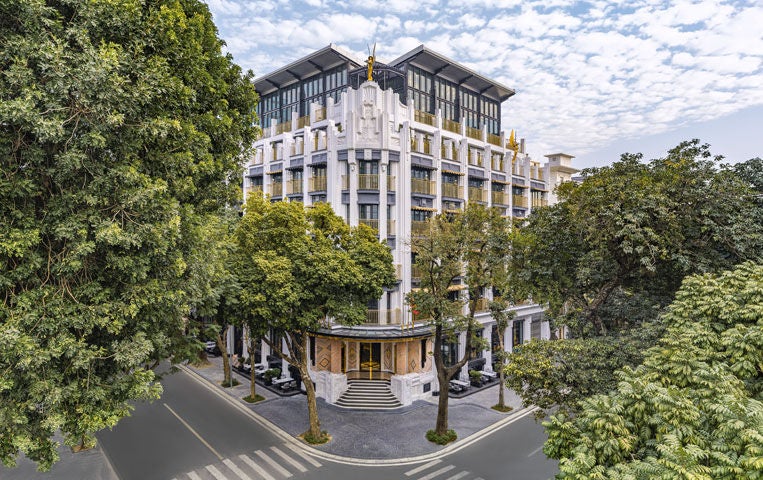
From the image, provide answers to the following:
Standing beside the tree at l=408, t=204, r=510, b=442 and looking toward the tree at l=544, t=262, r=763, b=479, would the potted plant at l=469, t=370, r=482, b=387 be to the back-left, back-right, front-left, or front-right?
back-left

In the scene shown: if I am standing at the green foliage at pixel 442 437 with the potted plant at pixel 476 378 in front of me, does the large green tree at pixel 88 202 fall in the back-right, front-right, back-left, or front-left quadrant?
back-left

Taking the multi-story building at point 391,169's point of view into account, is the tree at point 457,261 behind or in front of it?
in front

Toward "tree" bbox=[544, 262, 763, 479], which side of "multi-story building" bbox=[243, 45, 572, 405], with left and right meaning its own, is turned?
front

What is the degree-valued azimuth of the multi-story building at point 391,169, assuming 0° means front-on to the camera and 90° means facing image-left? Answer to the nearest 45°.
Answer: approximately 0°
